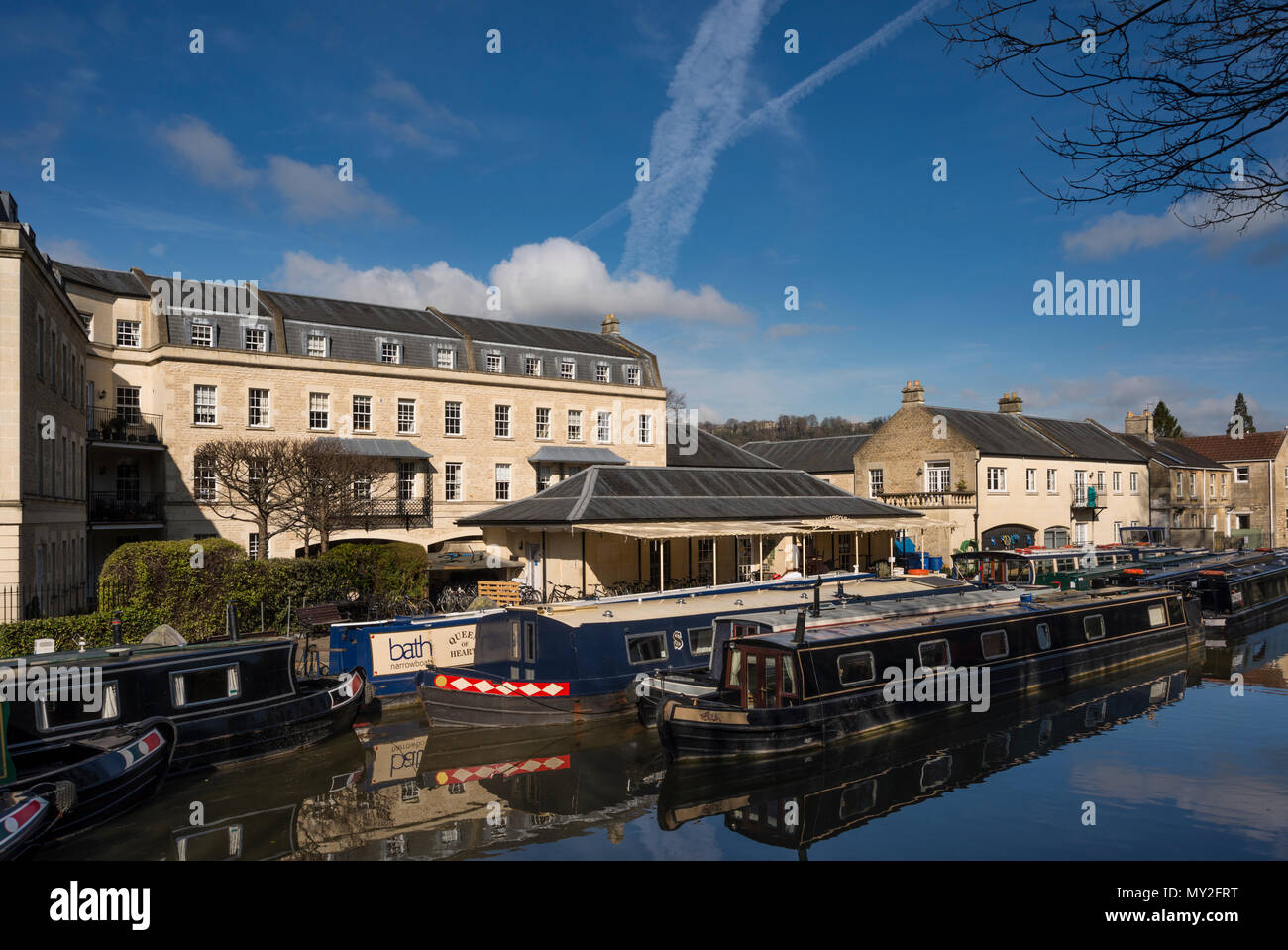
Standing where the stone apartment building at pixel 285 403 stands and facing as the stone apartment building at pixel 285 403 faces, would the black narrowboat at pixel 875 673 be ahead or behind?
ahead

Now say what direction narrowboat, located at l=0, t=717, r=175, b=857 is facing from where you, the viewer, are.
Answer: facing away from the viewer and to the right of the viewer

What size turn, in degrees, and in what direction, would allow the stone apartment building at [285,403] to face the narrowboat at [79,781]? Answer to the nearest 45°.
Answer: approximately 45° to its right

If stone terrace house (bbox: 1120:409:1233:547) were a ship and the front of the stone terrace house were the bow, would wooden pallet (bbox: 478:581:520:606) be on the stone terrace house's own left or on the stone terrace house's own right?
on the stone terrace house's own right

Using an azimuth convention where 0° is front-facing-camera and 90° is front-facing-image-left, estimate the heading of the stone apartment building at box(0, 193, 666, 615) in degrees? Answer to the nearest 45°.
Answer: approximately 315°

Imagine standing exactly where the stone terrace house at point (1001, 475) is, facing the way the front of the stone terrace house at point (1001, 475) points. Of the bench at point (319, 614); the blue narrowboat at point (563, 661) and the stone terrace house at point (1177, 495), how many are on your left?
1
